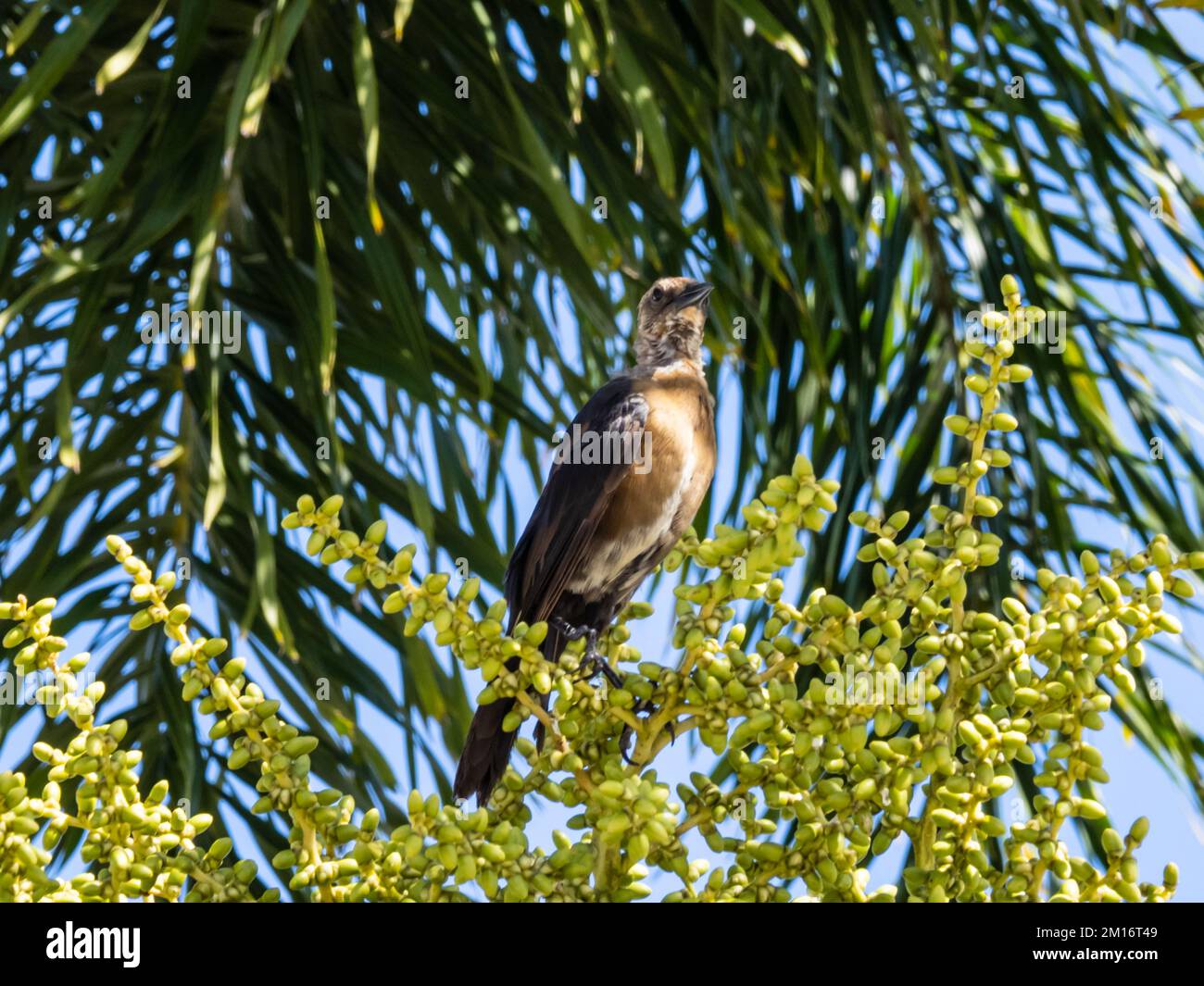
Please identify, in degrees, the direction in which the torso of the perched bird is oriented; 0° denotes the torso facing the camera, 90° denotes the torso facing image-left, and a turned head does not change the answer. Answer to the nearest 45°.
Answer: approximately 315°
